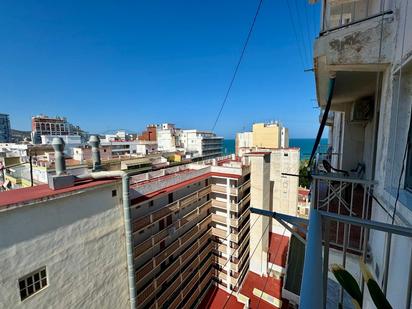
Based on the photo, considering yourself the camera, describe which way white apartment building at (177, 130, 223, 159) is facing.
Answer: facing the viewer and to the right of the viewer

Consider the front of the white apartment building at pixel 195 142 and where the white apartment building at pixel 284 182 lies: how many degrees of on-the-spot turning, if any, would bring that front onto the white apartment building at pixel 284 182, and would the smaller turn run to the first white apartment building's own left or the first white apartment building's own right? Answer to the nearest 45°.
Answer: approximately 45° to the first white apartment building's own right

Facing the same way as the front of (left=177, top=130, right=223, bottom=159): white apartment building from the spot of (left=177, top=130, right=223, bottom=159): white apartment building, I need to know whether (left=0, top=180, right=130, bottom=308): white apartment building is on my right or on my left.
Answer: on my right

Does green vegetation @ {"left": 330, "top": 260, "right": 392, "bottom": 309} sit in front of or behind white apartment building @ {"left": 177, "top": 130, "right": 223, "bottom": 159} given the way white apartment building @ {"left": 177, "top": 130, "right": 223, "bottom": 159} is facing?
in front

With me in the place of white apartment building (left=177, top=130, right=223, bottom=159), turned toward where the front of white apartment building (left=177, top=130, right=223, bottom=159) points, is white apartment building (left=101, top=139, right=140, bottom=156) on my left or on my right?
on my right

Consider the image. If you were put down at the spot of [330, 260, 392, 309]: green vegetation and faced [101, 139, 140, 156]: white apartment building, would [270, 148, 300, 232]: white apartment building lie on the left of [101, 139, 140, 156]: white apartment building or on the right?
right

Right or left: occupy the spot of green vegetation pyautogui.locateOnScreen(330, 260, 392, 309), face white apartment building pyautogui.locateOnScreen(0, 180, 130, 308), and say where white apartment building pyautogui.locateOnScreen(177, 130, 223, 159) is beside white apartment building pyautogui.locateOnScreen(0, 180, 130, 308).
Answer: right
